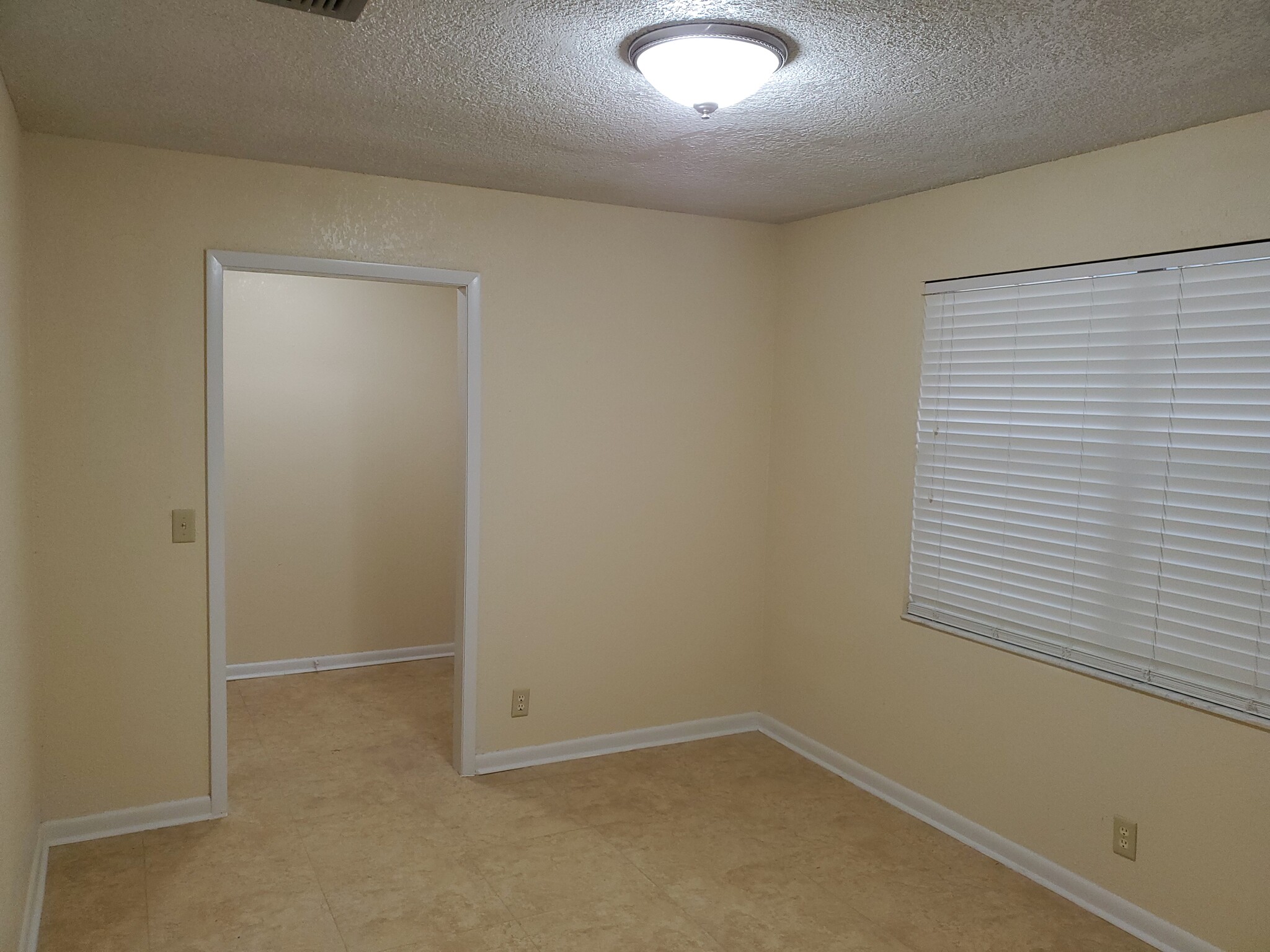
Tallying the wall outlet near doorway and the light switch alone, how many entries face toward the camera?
2

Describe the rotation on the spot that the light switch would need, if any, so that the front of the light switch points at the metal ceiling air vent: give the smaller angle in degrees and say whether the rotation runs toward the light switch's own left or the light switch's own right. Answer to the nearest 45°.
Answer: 0° — it already faces it

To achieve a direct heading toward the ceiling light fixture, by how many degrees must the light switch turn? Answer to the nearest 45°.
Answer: approximately 45° to its left

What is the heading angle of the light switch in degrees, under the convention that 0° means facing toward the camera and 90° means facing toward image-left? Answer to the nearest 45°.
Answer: approximately 0°

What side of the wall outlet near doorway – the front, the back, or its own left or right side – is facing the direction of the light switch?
right

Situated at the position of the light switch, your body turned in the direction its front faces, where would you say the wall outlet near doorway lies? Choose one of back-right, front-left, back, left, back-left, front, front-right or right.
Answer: left

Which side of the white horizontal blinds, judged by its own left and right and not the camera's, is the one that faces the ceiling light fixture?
front

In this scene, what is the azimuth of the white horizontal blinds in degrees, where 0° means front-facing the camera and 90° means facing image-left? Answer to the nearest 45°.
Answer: approximately 45°

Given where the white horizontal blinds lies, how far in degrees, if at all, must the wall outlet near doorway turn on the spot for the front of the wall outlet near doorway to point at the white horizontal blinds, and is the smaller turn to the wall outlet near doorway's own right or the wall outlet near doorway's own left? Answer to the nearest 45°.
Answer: approximately 45° to the wall outlet near doorway's own left

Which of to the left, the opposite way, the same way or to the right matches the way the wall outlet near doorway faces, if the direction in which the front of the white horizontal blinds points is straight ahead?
to the left

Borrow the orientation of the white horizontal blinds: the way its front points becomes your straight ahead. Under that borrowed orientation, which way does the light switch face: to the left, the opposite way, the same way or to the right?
to the left
